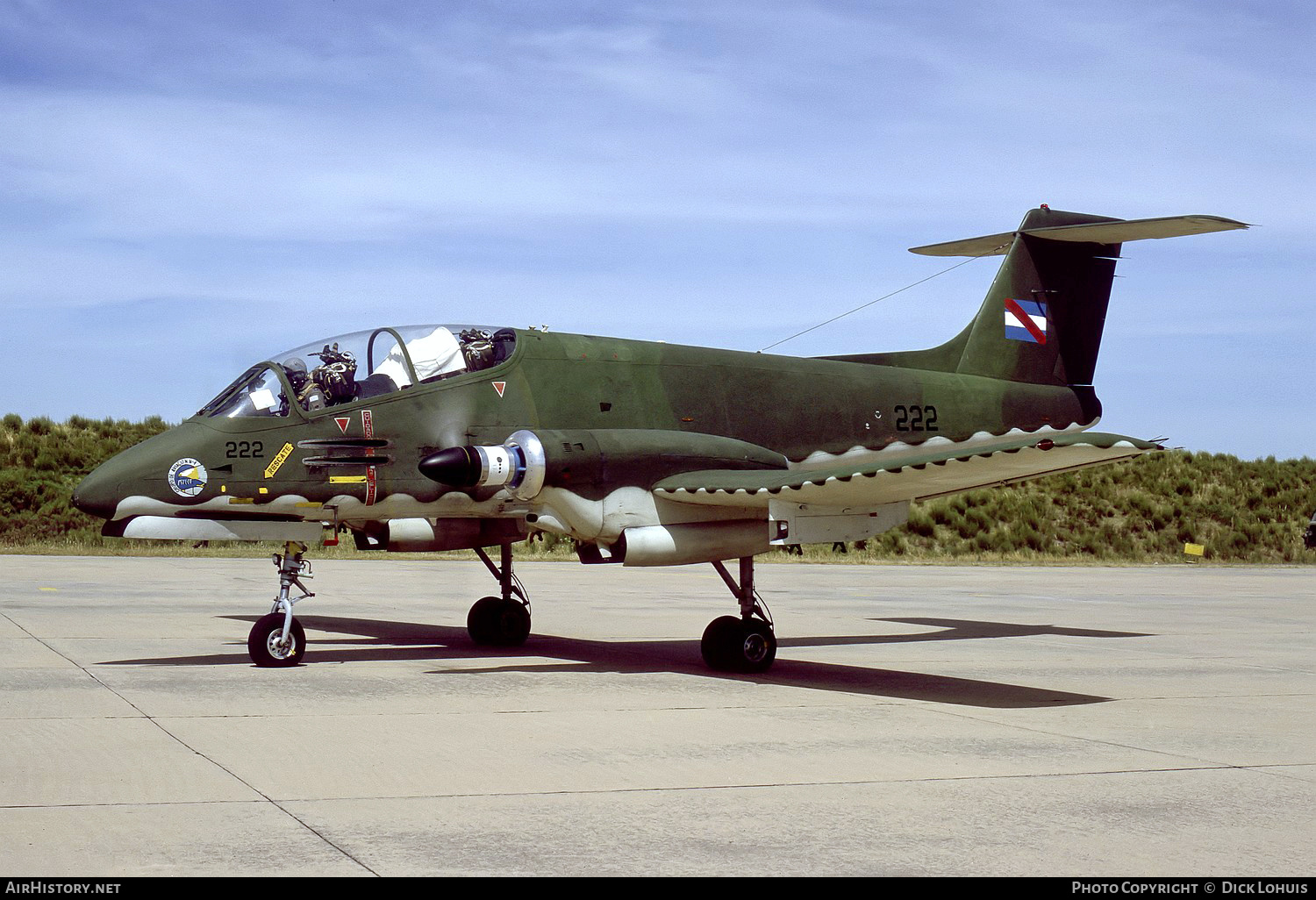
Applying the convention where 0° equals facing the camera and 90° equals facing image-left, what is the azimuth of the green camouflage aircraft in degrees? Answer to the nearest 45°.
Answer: approximately 45°
